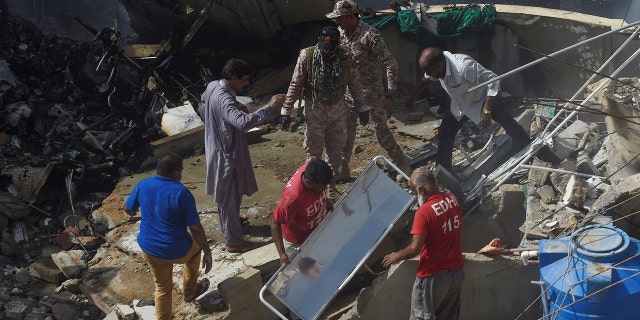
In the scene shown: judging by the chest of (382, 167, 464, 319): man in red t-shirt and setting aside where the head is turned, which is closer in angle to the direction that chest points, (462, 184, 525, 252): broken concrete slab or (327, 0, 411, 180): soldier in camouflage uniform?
the soldier in camouflage uniform

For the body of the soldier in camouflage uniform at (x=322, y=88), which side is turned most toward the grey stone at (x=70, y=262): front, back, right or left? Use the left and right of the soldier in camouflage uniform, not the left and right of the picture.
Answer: right

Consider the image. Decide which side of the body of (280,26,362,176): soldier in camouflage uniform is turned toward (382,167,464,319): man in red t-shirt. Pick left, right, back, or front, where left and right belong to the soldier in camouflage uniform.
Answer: front

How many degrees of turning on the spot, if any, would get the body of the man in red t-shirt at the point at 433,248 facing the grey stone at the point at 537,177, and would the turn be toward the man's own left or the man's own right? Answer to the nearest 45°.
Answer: approximately 90° to the man's own right

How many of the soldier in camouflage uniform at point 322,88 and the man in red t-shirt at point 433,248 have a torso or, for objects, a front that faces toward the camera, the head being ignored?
1

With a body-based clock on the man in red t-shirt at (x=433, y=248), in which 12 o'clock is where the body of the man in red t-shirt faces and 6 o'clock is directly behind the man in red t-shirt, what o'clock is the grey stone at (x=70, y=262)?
The grey stone is roughly at 11 o'clock from the man in red t-shirt.

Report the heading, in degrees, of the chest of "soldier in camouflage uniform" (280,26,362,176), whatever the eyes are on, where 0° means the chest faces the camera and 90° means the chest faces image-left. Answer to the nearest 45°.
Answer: approximately 0°

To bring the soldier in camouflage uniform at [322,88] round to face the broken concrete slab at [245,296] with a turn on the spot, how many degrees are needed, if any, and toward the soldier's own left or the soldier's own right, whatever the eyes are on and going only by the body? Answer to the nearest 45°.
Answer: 0° — they already face it

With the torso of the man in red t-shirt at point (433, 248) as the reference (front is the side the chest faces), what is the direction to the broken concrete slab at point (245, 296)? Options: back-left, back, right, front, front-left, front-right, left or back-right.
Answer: front-left

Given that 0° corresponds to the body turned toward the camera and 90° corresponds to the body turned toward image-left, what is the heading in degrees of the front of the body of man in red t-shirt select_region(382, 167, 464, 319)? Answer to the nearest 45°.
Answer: approximately 135°

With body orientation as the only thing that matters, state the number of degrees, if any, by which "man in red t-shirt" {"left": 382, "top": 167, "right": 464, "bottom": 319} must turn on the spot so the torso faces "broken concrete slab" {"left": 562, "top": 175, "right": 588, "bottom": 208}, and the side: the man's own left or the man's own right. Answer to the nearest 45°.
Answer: approximately 90° to the man's own right

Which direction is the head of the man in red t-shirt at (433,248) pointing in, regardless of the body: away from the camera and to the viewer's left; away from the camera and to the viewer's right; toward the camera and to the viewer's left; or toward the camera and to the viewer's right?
away from the camera and to the viewer's left
